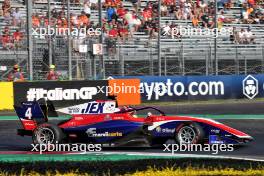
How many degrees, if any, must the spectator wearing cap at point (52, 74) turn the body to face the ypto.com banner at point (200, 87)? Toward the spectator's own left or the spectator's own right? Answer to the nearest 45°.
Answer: approximately 90° to the spectator's own left

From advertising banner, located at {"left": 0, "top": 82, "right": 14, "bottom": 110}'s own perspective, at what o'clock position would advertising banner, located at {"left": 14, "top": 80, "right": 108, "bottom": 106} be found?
advertising banner, located at {"left": 14, "top": 80, "right": 108, "bottom": 106} is roughly at 9 o'clock from advertising banner, located at {"left": 0, "top": 82, "right": 14, "bottom": 110}.

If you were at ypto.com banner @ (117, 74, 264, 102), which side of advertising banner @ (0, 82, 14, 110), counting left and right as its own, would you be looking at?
left

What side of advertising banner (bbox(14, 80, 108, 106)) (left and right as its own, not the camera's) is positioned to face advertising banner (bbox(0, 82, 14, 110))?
right

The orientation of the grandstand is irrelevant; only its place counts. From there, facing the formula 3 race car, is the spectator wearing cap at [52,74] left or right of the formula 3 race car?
right

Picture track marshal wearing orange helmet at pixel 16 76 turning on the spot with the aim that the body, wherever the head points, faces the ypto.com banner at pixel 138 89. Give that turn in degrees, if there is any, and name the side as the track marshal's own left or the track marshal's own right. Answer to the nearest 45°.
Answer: approximately 90° to the track marshal's own left

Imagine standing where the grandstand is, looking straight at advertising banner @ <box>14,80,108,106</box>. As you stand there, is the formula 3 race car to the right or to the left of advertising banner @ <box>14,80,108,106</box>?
left

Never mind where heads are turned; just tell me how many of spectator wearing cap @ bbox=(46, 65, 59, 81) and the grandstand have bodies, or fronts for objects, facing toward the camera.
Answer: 2

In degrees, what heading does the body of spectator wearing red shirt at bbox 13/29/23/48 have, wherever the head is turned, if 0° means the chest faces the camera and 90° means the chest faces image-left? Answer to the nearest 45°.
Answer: approximately 0°

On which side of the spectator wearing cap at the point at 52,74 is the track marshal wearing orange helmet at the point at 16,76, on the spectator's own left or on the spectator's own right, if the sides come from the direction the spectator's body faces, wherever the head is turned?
on the spectator's own right

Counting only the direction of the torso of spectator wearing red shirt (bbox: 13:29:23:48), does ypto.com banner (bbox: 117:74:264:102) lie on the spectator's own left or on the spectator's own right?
on the spectator's own left
